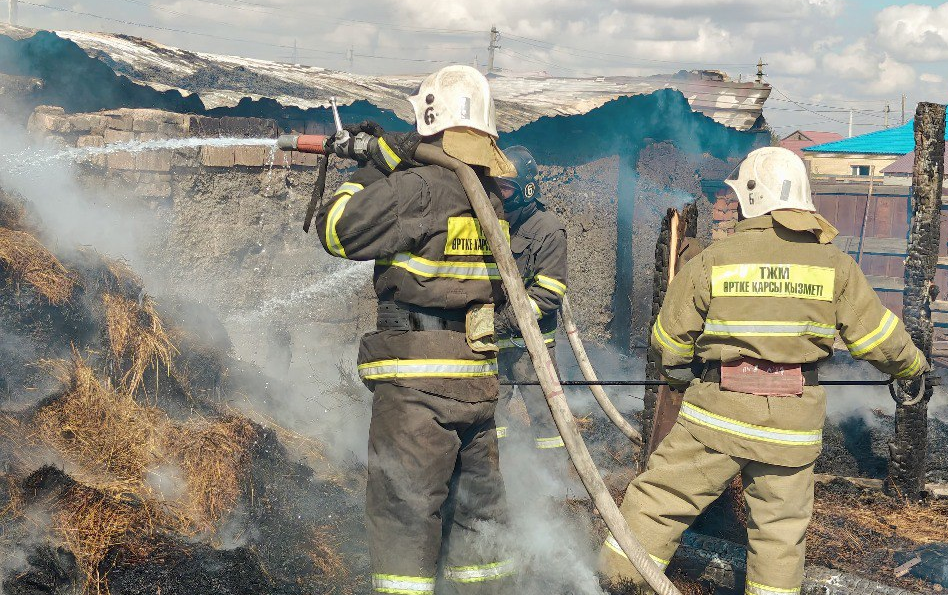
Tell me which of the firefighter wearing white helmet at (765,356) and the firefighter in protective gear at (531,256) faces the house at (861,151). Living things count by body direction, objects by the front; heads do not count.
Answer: the firefighter wearing white helmet

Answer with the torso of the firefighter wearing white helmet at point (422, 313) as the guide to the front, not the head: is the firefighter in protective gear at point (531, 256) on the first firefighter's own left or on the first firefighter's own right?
on the first firefighter's own right

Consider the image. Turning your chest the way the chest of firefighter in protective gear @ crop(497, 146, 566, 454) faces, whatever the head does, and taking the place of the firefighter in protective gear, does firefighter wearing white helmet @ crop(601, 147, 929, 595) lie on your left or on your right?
on your left

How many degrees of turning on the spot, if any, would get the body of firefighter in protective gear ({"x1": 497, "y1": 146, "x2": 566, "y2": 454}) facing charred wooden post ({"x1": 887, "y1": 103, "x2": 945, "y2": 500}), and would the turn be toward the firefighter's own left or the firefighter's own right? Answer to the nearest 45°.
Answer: approximately 135° to the firefighter's own left

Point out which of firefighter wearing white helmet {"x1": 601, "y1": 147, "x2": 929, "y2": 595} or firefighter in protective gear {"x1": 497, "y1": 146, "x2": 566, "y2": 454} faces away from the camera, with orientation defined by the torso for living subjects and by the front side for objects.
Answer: the firefighter wearing white helmet

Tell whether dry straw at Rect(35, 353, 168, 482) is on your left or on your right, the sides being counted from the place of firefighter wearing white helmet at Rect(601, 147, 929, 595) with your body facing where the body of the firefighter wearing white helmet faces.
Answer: on your left

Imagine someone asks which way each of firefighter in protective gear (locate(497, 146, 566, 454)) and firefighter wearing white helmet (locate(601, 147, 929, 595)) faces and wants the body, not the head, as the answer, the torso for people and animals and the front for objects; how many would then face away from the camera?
1

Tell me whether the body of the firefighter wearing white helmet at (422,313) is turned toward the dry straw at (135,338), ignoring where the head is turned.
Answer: yes

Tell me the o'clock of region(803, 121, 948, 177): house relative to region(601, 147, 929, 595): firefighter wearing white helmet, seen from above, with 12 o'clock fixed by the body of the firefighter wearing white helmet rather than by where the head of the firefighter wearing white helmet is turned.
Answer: The house is roughly at 12 o'clock from the firefighter wearing white helmet.

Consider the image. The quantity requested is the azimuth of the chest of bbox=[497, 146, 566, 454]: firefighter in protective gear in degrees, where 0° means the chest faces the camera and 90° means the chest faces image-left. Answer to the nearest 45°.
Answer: approximately 45°

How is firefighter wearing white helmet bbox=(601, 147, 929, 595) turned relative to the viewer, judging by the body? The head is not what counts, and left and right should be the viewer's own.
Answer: facing away from the viewer

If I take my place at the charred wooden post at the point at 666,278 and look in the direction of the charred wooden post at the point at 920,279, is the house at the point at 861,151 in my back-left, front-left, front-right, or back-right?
front-left
